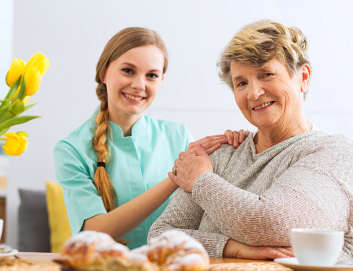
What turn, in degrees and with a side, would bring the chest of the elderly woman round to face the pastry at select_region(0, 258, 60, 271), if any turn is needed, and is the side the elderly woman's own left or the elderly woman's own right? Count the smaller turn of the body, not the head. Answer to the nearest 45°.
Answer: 0° — they already face it

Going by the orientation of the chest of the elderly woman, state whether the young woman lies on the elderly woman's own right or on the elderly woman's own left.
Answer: on the elderly woman's own right

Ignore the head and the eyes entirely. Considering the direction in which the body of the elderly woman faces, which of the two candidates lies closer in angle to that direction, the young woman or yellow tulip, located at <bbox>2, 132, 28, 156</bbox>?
the yellow tulip

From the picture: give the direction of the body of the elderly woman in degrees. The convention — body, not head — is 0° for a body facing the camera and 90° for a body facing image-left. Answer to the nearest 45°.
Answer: approximately 45°

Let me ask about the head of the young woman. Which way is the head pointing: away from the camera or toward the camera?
toward the camera

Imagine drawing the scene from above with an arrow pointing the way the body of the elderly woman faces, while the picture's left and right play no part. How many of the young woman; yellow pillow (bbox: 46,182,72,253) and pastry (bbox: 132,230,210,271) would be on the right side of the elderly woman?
2
